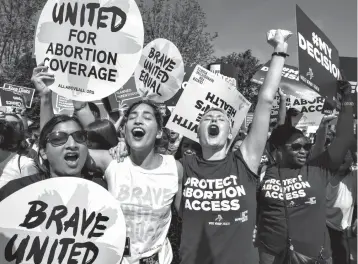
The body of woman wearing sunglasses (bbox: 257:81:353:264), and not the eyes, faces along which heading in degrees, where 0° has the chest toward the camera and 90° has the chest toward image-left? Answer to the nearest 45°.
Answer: approximately 0°

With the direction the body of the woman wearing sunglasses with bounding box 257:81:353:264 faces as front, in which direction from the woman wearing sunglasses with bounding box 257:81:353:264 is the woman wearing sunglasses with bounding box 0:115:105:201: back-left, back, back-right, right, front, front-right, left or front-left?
front-right
